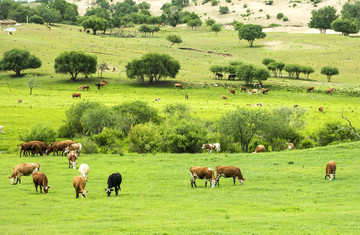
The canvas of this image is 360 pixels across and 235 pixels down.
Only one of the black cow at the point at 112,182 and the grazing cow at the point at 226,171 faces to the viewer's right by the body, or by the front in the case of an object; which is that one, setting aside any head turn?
the grazing cow

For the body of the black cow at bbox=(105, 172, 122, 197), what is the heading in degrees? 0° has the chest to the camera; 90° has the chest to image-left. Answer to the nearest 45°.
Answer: approximately 45°

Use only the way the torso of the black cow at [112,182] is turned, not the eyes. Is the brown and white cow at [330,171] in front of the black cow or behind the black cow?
behind

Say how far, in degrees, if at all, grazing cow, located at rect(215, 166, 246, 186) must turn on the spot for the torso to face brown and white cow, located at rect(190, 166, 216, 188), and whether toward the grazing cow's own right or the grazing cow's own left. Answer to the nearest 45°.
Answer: approximately 135° to the grazing cow's own right

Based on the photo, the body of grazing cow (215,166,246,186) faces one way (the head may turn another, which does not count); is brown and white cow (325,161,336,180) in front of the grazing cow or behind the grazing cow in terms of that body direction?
in front
